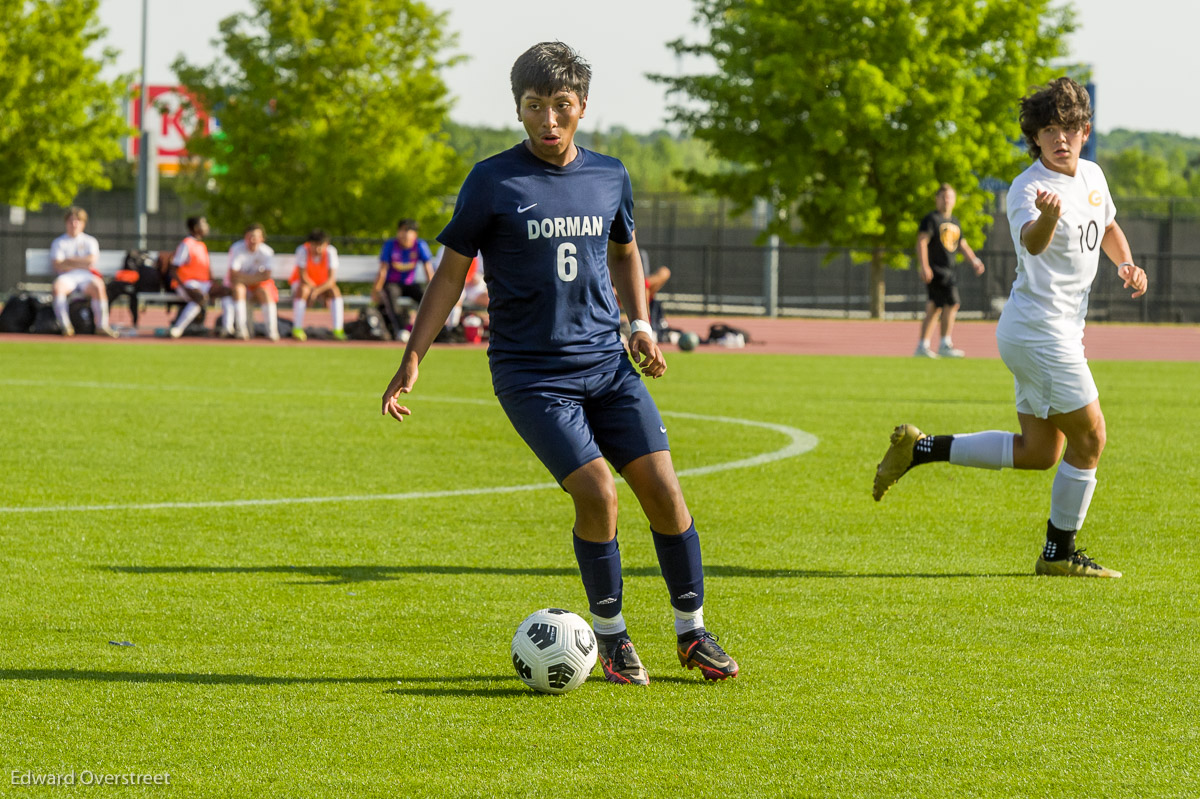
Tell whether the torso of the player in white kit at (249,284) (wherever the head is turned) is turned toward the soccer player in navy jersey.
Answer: yes

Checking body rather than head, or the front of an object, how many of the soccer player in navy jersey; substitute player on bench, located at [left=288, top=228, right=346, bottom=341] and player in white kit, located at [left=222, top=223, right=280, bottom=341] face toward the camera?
3

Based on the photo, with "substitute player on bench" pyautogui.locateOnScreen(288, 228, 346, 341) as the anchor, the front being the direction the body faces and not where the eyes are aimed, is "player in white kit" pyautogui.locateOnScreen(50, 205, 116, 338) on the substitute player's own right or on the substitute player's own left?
on the substitute player's own right

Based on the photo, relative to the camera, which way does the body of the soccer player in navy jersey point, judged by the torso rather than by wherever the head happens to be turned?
toward the camera

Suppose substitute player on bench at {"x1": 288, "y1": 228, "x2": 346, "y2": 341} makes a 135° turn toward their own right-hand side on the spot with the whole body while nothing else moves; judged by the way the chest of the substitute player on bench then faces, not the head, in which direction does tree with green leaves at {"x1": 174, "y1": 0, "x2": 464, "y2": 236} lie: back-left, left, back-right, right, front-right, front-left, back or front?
front-right

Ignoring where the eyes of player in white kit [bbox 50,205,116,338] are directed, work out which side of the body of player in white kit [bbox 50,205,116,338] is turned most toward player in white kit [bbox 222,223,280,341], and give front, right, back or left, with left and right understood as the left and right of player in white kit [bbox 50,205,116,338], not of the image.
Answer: left

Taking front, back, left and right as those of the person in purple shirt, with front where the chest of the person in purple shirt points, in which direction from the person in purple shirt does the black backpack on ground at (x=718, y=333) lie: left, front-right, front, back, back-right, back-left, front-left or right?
left

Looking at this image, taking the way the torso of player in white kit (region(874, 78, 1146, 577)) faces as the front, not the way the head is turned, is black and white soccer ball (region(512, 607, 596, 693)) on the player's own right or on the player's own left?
on the player's own right

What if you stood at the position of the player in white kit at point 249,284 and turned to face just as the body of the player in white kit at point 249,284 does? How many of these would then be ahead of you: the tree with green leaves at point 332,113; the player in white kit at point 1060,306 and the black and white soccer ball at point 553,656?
2

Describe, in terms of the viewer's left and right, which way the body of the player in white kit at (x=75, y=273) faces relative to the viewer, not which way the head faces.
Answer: facing the viewer

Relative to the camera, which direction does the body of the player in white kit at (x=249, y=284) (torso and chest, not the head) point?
toward the camera
